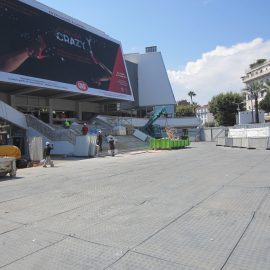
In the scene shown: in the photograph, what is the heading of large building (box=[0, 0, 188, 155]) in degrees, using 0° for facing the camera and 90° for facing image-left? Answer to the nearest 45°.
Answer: approximately 315°

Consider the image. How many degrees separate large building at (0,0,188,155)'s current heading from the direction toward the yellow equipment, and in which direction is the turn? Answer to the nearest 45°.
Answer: approximately 45° to its right

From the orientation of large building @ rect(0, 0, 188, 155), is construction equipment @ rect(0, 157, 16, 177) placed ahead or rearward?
ahead
